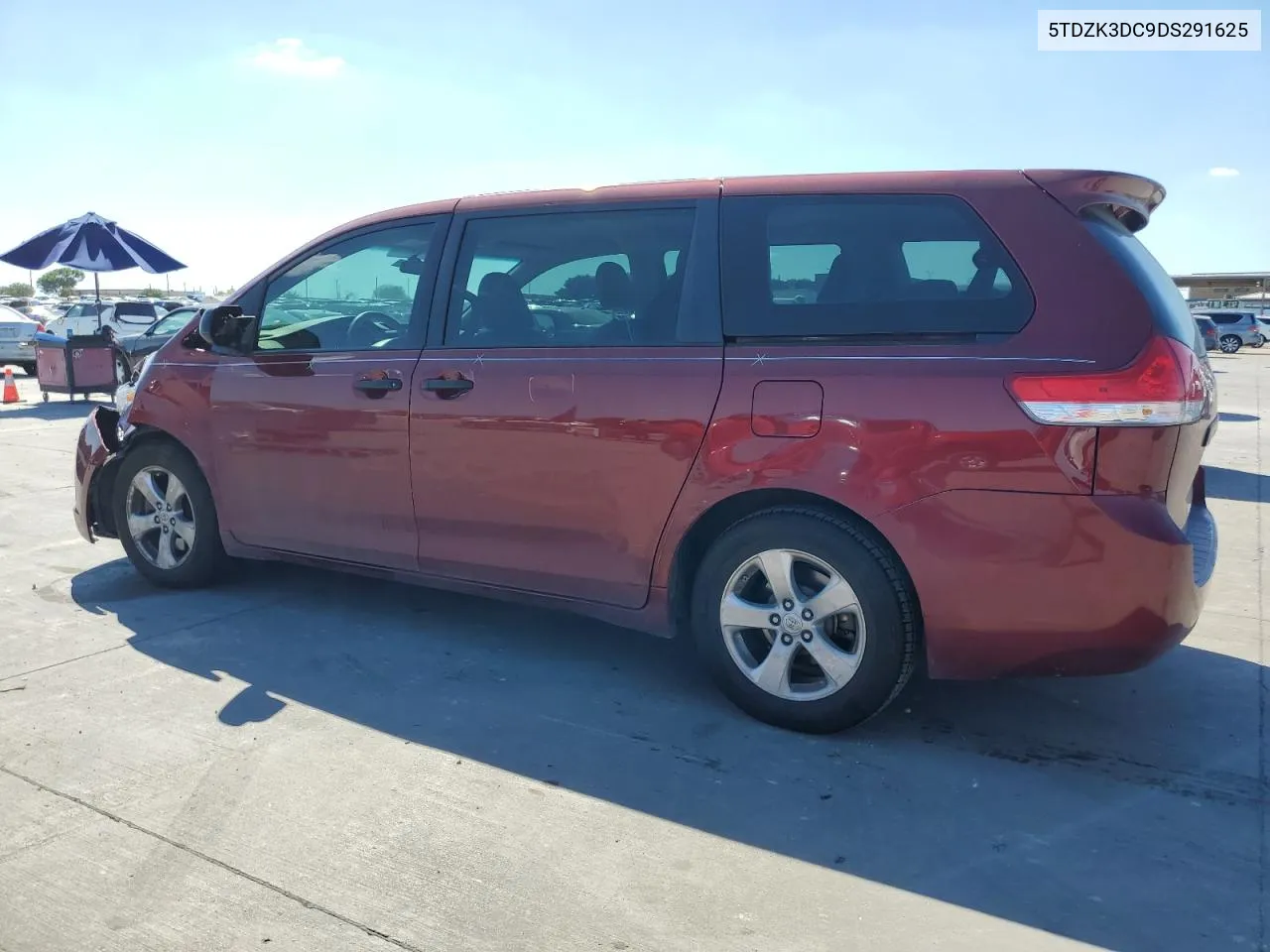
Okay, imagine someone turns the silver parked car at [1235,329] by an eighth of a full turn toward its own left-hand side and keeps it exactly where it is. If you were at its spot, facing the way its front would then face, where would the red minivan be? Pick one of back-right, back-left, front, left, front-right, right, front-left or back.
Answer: front-left

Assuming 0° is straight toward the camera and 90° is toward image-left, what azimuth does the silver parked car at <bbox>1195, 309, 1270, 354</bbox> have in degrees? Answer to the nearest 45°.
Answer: approximately 90°

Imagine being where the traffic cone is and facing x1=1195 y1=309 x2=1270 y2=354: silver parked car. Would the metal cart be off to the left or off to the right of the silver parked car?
right

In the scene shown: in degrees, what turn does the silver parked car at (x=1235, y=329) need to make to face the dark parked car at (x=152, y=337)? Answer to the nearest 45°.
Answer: approximately 45° to its left

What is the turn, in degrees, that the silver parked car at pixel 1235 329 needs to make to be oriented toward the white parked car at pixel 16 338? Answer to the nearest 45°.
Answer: approximately 45° to its left
